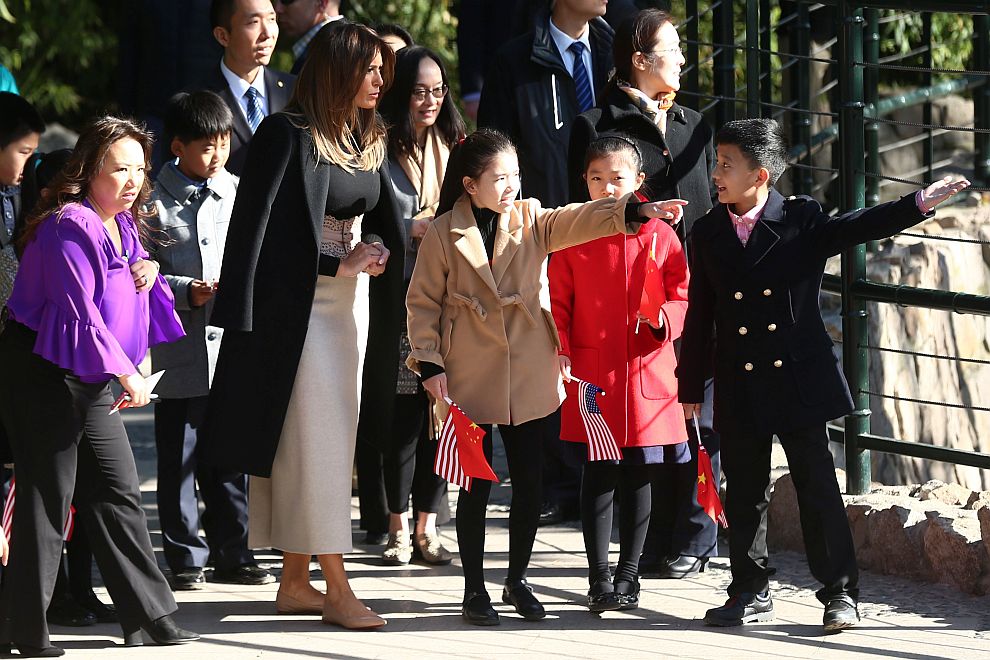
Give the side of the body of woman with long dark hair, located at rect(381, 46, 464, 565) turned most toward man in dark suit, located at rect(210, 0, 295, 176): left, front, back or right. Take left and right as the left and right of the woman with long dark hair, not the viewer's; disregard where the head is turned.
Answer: right

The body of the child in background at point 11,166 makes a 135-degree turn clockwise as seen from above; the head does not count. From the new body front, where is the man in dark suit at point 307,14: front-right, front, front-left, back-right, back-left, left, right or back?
back-right

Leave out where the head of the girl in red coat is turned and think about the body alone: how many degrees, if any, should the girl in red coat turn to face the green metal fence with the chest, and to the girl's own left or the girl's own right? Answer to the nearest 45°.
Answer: approximately 135° to the girl's own left

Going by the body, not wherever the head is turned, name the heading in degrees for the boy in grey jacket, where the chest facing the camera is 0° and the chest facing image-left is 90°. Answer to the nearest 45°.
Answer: approximately 315°

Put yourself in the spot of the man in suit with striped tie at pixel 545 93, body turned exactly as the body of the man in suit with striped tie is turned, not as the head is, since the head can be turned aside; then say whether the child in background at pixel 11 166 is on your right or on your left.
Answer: on your right

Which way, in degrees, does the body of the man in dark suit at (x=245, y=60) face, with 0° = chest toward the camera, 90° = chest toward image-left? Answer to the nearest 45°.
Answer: approximately 315°

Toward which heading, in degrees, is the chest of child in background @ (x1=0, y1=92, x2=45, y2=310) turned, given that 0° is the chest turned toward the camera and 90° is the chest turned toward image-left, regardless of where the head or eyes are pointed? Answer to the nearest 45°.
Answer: approximately 315°

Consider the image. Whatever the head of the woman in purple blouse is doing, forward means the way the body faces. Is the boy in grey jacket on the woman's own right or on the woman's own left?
on the woman's own left
